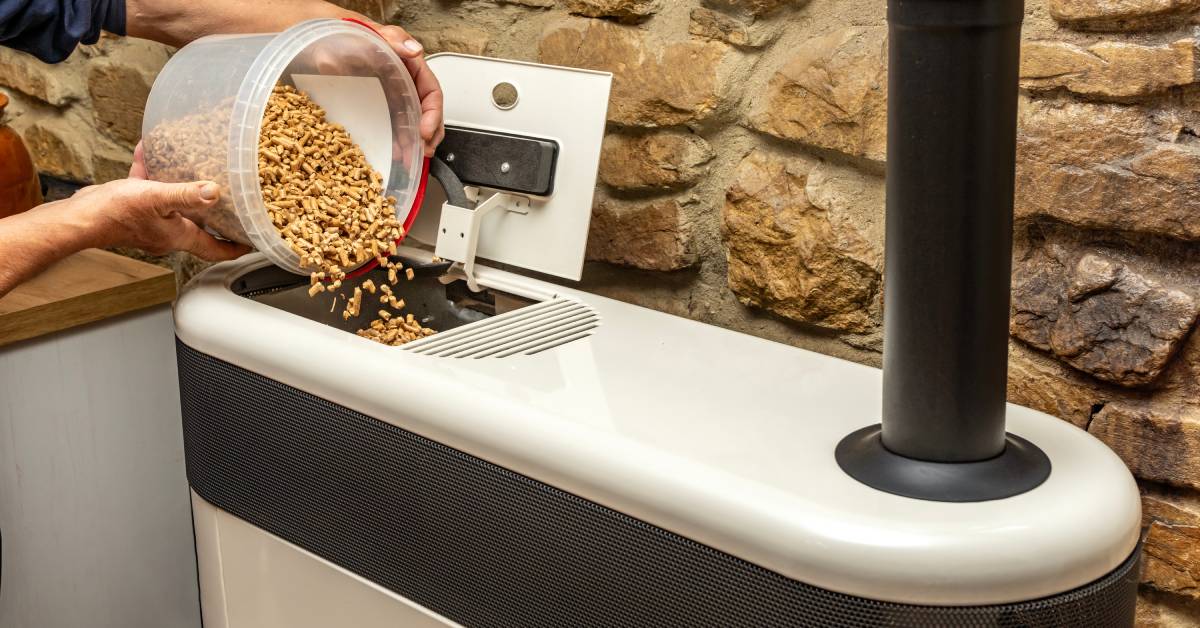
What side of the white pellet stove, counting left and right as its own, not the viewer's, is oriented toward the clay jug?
right

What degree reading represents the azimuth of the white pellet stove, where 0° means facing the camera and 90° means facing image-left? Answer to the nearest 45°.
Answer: approximately 45°
